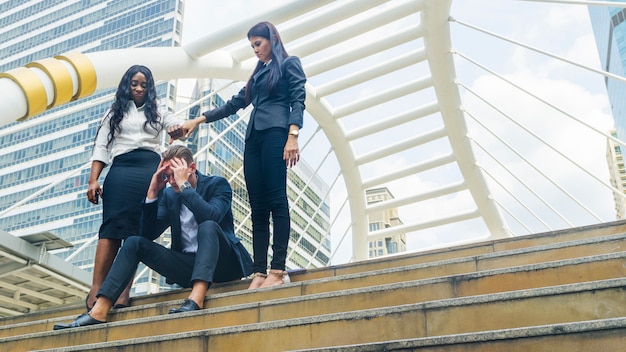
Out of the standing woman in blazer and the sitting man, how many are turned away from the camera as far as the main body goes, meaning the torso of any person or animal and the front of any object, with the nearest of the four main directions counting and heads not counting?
0

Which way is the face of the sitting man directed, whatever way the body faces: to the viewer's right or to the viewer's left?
to the viewer's left

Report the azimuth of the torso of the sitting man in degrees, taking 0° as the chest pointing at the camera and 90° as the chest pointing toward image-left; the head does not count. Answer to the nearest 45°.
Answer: approximately 45°

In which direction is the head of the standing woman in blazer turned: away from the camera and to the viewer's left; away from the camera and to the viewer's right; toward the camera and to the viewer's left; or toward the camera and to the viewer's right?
toward the camera and to the viewer's left
